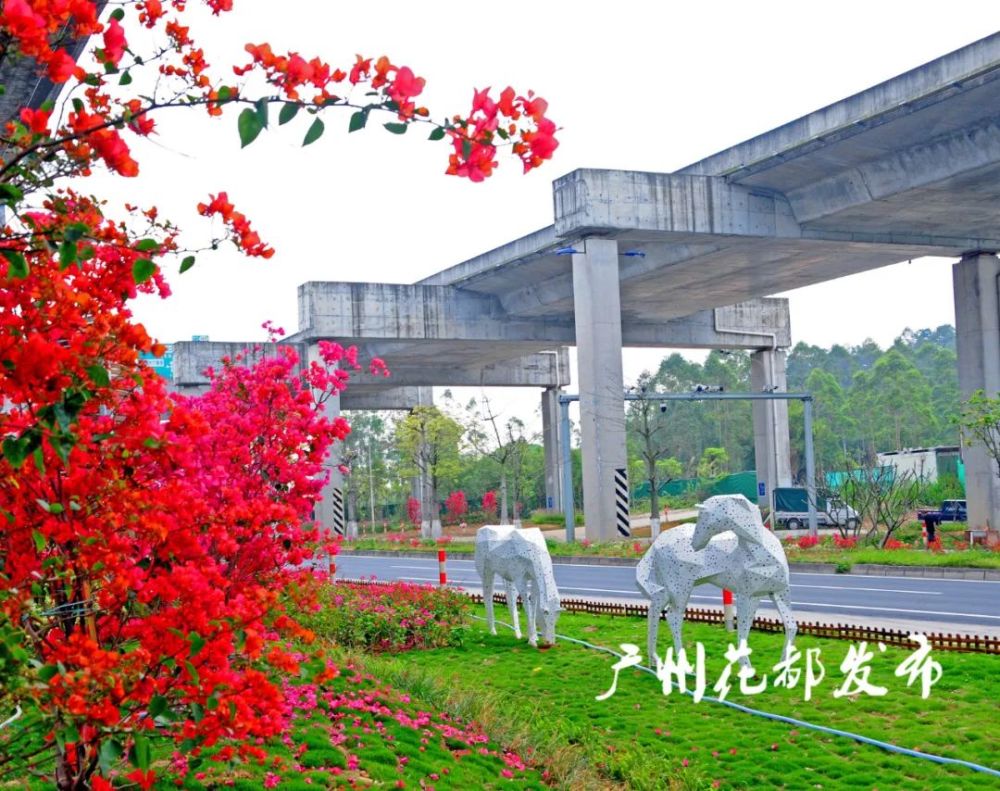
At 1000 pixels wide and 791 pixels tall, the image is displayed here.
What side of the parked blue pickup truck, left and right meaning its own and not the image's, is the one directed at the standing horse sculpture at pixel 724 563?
right

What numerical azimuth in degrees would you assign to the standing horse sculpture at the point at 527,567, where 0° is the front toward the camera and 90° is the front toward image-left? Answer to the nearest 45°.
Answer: approximately 315°

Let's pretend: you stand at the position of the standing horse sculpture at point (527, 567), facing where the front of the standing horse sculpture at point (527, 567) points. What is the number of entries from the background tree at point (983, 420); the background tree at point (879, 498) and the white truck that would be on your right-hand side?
0

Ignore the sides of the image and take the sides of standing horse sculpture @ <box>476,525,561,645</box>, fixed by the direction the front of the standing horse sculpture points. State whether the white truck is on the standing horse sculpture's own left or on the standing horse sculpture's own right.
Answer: on the standing horse sculpture's own left

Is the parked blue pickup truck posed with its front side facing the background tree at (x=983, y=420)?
no

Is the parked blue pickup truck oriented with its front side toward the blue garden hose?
no

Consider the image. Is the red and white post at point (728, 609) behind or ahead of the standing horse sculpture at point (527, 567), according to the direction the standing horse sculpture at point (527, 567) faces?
ahead

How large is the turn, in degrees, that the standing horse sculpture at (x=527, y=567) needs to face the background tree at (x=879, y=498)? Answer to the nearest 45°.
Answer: approximately 90° to its left
